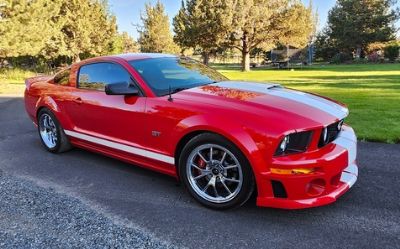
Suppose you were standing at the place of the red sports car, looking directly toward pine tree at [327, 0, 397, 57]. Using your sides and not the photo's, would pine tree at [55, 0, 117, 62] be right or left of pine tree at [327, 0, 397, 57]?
left

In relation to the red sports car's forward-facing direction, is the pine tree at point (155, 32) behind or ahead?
behind

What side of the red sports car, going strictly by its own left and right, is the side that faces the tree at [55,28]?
back

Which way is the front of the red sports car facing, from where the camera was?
facing the viewer and to the right of the viewer
